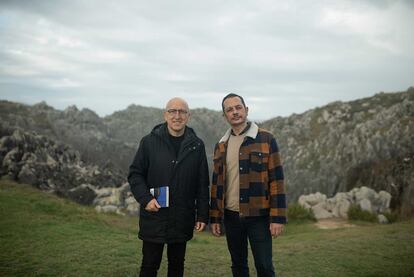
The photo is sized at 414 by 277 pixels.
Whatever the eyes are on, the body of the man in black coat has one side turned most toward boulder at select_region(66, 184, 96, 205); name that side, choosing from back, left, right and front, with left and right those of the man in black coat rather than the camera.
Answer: back

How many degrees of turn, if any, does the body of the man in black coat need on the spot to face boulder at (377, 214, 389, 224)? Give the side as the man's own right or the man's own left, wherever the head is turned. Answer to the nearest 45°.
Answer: approximately 135° to the man's own left

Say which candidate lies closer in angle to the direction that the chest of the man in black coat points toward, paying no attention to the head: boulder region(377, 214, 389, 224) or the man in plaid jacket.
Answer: the man in plaid jacket

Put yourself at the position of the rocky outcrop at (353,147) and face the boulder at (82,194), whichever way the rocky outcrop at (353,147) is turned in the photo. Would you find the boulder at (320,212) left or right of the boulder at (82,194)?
left

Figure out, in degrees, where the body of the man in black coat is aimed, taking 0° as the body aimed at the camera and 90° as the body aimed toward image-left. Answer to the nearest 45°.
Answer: approximately 0°

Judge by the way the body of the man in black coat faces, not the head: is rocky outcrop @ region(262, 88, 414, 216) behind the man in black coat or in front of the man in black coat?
behind

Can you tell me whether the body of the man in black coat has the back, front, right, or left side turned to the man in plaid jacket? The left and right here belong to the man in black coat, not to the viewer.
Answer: left
